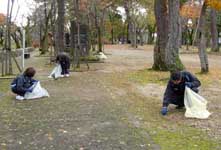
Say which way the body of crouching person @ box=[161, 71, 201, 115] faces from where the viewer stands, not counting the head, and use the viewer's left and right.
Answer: facing the viewer

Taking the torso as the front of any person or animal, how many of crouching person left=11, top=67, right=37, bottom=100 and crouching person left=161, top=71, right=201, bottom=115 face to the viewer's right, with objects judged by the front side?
1

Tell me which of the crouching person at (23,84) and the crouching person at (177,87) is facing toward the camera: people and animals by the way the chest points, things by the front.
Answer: the crouching person at (177,87)

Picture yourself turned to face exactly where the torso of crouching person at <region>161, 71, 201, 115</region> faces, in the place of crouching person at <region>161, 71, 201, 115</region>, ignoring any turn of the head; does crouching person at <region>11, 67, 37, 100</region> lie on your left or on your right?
on your right

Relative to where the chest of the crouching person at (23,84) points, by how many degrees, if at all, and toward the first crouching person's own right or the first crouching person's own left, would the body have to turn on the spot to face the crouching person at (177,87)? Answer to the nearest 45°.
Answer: approximately 45° to the first crouching person's own right

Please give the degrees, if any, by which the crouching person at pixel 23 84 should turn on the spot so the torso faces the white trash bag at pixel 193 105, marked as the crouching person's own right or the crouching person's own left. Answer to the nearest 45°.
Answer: approximately 45° to the crouching person's own right

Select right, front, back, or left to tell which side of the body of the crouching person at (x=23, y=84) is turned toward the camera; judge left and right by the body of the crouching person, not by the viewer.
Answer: right

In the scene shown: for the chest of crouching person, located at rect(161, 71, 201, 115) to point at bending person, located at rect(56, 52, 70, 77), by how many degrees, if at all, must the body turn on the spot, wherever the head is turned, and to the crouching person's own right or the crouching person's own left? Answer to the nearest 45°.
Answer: approximately 135° to the crouching person's own right

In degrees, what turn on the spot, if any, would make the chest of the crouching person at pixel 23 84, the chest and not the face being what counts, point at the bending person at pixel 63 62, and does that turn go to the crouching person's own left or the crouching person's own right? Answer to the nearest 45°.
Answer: approximately 90° to the crouching person's own left
